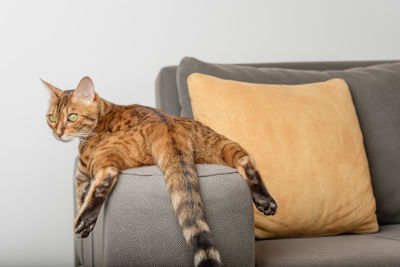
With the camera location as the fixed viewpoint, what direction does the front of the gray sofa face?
facing the viewer
